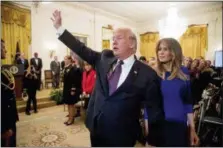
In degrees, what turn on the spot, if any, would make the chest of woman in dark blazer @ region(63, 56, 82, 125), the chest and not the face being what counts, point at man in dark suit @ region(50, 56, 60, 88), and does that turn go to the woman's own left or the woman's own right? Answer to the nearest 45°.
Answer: approximately 90° to the woman's own right

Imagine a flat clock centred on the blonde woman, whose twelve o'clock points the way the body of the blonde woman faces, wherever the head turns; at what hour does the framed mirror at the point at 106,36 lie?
The framed mirror is roughly at 4 o'clock from the blonde woman.

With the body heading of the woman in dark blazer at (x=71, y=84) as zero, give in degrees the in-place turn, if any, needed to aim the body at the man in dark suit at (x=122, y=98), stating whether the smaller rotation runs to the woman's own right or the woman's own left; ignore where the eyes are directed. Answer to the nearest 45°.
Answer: approximately 90° to the woman's own left

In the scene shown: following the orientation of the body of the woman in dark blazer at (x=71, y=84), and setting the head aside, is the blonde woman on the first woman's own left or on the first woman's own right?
on the first woman's own left

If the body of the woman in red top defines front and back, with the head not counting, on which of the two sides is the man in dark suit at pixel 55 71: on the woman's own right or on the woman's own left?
on the woman's own right

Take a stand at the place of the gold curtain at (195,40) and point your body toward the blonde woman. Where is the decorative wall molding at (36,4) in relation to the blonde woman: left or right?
right

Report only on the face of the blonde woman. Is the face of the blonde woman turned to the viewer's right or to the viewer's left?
to the viewer's left

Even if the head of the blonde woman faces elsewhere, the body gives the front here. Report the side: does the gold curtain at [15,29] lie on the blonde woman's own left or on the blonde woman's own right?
on the blonde woman's own right
